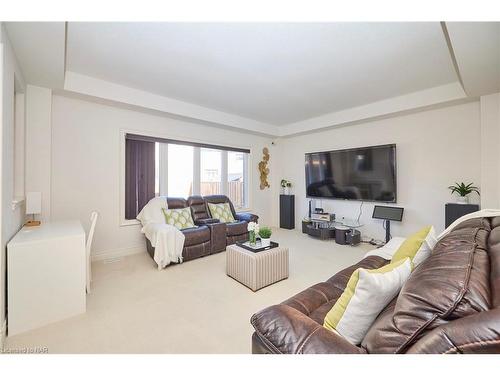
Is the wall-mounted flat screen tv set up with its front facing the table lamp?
yes

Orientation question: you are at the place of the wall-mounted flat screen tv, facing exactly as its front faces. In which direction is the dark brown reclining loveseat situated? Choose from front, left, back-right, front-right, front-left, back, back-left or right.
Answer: front

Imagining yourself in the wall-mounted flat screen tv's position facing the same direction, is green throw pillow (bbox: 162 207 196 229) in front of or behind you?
in front

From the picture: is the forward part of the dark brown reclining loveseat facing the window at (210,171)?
no

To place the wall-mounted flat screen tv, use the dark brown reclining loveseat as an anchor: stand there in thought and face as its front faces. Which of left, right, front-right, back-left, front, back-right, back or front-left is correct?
front-left

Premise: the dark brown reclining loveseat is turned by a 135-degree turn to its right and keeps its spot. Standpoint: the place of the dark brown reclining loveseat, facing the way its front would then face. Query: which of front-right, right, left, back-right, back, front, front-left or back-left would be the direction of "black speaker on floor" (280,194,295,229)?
back-right

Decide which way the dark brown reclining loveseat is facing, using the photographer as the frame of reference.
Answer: facing the viewer and to the right of the viewer

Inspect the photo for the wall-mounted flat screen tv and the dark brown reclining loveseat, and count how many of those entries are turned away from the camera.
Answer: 0

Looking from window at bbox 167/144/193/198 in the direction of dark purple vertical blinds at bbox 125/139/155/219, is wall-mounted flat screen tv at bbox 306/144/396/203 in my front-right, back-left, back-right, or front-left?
back-left

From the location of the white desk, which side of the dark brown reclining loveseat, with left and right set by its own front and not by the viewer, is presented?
right

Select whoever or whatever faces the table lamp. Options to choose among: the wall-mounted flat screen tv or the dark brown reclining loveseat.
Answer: the wall-mounted flat screen tv

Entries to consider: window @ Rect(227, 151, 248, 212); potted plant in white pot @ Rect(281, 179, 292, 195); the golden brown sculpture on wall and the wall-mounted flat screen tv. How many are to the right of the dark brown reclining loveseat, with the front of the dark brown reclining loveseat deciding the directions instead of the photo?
0

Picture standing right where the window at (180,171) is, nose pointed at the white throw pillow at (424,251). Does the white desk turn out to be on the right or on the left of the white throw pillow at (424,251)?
right

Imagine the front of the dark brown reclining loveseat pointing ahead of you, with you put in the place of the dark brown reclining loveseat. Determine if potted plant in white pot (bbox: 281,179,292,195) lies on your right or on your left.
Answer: on your left

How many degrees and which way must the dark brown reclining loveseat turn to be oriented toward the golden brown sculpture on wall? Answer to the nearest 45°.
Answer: approximately 90° to its left

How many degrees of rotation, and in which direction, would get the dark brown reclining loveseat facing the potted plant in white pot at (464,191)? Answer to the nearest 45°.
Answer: approximately 45° to its left

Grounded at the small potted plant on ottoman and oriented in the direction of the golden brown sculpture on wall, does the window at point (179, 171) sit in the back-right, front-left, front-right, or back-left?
front-left
